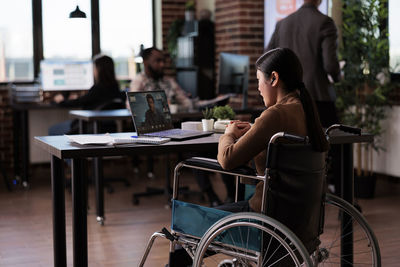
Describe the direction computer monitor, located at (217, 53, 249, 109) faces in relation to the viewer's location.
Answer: facing away from the viewer and to the left of the viewer

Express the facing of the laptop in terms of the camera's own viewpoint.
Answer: facing the viewer and to the right of the viewer

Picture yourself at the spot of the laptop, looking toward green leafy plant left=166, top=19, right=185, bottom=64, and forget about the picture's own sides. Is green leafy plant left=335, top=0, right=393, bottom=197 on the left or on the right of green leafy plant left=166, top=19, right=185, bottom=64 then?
right

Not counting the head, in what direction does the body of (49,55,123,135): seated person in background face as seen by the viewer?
to the viewer's left

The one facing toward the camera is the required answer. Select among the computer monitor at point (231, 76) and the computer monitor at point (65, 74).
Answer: the computer monitor at point (65, 74)

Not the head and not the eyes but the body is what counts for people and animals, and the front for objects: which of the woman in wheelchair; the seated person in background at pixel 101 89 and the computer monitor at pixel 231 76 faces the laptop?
the woman in wheelchair

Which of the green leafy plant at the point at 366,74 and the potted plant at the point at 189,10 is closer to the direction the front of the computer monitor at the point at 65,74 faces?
the green leafy plant

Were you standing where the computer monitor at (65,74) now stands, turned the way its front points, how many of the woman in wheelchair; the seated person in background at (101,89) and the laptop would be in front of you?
3

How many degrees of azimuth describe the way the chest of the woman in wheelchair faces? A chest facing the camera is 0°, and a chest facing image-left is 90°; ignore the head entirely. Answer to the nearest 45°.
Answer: approximately 135°

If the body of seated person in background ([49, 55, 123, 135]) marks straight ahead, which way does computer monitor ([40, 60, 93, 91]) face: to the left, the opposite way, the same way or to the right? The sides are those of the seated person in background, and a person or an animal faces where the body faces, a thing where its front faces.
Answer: to the left

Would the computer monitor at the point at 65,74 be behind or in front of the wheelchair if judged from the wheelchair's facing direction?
in front

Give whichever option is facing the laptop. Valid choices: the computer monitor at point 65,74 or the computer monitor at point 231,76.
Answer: the computer monitor at point 65,74

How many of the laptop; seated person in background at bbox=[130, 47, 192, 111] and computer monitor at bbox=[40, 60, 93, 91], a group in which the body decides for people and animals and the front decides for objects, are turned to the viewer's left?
0

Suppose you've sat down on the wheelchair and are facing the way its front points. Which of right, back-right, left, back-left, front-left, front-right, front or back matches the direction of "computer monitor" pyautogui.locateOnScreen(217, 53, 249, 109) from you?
front-right

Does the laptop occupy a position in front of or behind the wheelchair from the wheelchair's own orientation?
in front

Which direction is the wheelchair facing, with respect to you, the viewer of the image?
facing away from the viewer and to the left of the viewer
